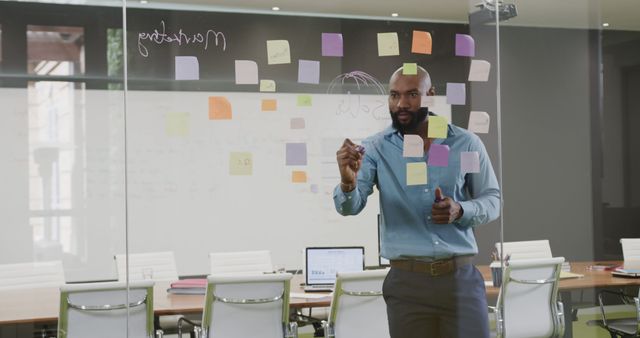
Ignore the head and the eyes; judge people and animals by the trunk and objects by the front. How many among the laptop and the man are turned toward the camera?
2

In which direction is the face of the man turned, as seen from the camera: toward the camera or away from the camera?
toward the camera

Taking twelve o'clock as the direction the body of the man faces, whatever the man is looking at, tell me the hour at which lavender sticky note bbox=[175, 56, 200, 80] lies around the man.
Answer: The lavender sticky note is roughly at 3 o'clock from the man.

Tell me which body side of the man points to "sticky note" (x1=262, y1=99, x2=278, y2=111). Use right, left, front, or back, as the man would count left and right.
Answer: right

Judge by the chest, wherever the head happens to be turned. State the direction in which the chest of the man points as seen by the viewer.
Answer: toward the camera

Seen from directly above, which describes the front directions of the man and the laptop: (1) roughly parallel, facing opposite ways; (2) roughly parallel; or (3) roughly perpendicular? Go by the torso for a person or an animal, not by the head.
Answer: roughly parallel

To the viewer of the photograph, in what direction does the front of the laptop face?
facing the viewer

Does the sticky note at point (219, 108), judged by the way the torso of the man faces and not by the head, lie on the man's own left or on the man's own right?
on the man's own right
